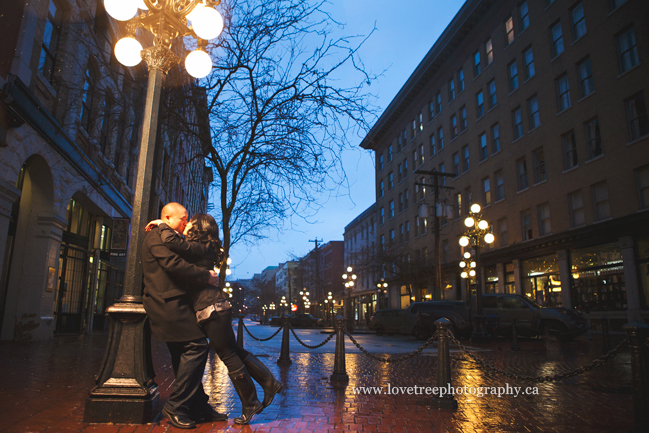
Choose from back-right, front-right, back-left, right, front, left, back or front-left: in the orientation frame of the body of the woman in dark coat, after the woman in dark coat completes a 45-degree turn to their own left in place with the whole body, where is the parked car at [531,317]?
back

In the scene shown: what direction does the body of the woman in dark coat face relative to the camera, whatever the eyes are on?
to the viewer's left

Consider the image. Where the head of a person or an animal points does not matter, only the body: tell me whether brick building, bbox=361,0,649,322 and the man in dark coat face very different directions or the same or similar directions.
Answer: very different directions

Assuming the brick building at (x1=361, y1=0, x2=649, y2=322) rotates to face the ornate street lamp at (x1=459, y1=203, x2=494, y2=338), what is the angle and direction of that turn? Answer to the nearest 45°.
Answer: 0° — it already faces it

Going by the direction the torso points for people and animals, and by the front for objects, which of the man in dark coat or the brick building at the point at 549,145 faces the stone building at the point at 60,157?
the brick building at the point at 549,145

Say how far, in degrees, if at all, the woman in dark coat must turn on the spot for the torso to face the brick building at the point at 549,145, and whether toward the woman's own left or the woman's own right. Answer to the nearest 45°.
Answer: approximately 135° to the woman's own right

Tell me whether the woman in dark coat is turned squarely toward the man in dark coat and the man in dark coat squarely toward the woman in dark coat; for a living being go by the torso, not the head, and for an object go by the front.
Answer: yes

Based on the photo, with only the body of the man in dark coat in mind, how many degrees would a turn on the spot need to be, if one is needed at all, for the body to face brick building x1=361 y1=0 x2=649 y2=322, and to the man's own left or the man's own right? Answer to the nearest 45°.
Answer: approximately 45° to the man's own left

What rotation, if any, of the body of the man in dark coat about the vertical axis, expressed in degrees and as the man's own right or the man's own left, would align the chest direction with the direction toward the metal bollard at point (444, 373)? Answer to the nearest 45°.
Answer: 0° — they already face it

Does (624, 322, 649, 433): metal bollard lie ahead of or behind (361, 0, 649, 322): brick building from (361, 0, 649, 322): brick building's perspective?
ahead

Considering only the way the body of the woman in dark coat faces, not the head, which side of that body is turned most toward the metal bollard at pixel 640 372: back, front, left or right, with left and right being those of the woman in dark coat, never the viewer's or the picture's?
back

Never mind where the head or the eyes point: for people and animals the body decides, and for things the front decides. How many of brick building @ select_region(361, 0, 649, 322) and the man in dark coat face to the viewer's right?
1

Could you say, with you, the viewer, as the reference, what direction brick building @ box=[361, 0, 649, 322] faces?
facing the viewer and to the left of the viewer

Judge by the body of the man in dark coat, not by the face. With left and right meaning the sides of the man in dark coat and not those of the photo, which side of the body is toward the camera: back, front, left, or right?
right

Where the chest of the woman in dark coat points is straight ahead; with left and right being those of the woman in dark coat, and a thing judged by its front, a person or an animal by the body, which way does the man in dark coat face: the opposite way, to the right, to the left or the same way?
the opposite way
